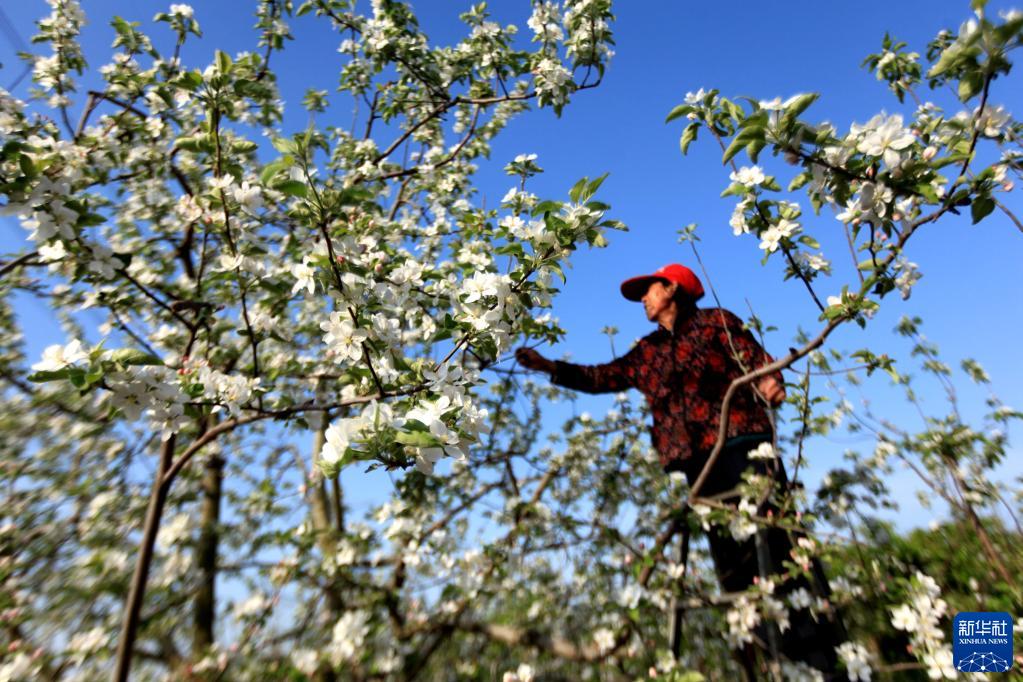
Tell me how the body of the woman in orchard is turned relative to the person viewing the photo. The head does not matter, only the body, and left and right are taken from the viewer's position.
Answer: facing the viewer and to the left of the viewer
